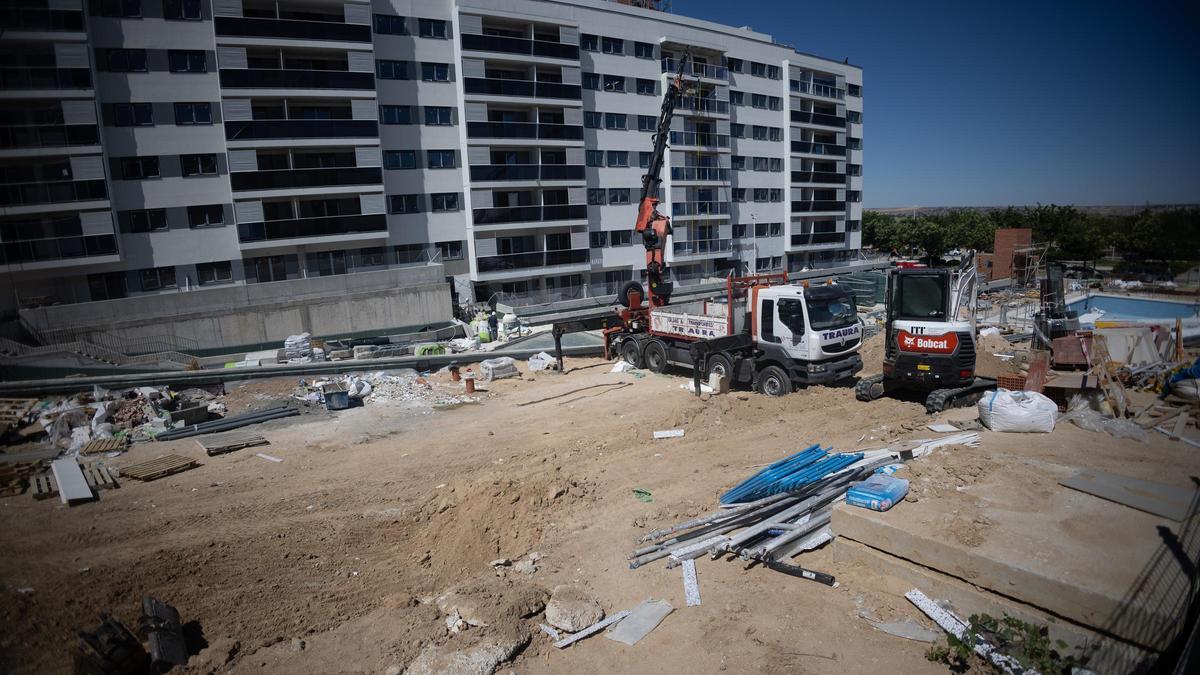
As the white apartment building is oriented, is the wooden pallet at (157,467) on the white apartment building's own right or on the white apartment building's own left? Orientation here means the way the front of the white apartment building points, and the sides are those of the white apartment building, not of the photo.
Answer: on the white apartment building's own right

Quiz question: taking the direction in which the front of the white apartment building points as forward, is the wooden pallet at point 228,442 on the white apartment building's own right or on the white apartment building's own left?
on the white apartment building's own right

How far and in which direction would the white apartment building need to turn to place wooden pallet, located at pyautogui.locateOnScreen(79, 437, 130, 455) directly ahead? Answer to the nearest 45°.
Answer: approximately 45° to its right

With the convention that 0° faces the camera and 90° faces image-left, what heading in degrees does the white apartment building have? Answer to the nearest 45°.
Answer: approximately 315°

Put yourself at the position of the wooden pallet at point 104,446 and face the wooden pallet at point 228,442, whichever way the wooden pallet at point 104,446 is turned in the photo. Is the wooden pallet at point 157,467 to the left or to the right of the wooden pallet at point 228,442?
right
